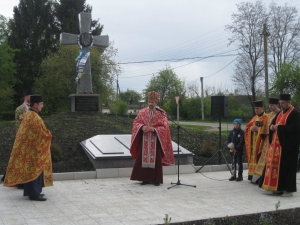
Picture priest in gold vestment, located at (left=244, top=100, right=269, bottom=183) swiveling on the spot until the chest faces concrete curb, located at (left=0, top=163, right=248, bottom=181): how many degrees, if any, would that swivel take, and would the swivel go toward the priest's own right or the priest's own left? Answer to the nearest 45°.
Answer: approximately 45° to the priest's own right

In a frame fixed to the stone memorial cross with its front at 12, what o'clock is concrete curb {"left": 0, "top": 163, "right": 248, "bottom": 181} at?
The concrete curb is roughly at 12 o'clock from the stone memorial cross.

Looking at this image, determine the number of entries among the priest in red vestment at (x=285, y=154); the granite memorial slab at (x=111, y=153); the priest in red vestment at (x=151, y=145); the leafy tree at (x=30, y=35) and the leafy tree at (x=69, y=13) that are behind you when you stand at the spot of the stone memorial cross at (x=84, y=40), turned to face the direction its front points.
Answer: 2

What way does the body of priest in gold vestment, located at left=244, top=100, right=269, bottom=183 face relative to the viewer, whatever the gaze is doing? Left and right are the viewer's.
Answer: facing the viewer and to the left of the viewer

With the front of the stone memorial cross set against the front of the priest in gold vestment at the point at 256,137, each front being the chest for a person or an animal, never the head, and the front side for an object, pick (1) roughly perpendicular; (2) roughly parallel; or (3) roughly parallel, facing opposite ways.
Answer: roughly perpendicular

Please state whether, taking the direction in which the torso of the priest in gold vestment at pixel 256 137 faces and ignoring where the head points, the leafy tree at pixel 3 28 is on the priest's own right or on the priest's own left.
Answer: on the priest's own right

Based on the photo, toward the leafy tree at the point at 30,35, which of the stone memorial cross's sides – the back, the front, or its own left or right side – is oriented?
back

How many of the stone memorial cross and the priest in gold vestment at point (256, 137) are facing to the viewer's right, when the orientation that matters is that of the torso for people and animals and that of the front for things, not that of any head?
0

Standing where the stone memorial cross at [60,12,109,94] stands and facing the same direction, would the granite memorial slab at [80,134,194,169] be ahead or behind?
ahead

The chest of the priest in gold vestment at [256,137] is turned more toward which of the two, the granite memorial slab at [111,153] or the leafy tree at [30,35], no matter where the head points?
the granite memorial slab

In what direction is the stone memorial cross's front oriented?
toward the camera

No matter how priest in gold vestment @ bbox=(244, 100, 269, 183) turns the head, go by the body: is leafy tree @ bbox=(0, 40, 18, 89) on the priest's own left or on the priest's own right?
on the priest's own right

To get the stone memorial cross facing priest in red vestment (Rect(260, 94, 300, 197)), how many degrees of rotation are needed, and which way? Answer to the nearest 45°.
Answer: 0° — it already faces them
